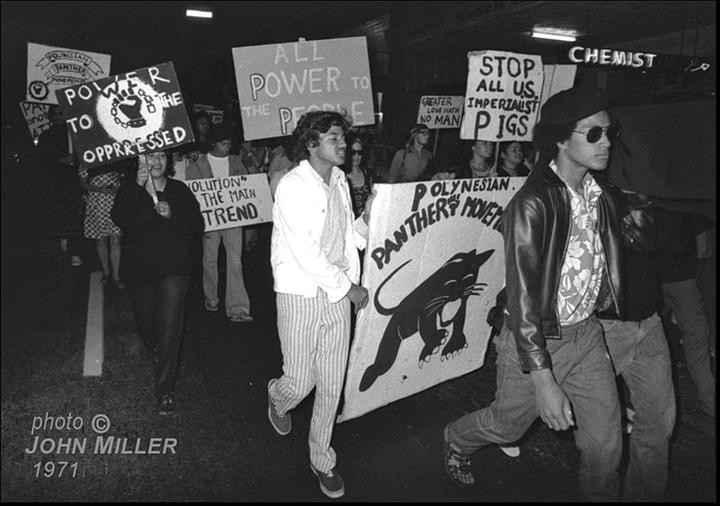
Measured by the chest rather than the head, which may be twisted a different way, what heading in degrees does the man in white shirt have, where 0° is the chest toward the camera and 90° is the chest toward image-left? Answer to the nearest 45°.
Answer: approximately 315°

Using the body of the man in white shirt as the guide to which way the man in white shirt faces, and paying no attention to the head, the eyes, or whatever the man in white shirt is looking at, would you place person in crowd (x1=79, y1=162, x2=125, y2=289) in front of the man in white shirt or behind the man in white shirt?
behind

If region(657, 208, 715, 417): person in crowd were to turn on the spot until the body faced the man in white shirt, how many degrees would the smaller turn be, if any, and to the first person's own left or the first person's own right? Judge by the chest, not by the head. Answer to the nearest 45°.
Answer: approximately 135° to the first person's own right

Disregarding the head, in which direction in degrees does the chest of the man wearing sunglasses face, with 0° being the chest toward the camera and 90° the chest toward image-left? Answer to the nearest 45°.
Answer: approximately 315°

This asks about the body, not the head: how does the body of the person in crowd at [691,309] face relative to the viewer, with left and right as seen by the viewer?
facing to the right of the viewer

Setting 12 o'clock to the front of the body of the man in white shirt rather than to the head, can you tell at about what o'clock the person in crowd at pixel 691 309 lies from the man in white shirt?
The person in crowd is roughly at 10 o'clock from the man in white shirt.

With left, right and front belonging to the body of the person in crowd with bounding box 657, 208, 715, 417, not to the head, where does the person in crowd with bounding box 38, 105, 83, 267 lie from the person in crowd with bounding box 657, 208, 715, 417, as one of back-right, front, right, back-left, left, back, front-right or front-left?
back

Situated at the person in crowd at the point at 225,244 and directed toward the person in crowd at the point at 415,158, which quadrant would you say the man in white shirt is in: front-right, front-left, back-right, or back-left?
back-right

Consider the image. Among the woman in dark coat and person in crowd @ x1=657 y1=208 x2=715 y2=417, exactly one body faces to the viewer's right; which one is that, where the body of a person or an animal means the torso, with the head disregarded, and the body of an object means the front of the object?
the person in crowd
